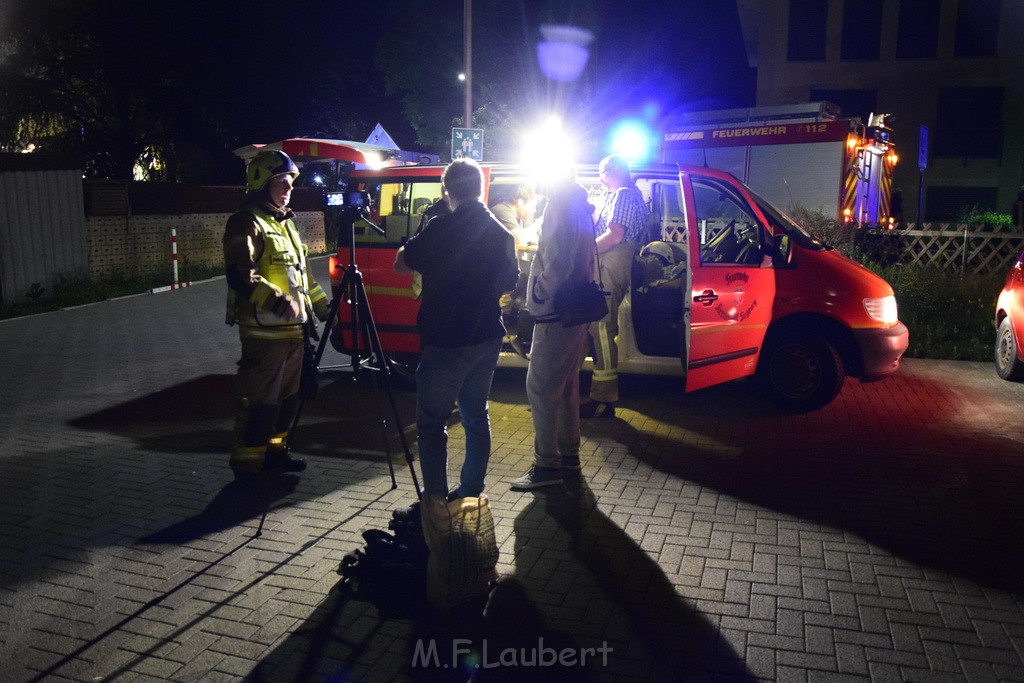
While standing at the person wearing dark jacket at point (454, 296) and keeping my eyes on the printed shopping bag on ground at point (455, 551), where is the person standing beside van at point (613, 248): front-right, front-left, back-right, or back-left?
back-left

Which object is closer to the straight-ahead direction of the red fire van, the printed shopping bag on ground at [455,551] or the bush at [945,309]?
the bush

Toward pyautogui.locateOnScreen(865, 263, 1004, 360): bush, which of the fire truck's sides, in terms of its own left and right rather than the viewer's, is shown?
back

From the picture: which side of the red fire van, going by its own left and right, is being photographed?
right

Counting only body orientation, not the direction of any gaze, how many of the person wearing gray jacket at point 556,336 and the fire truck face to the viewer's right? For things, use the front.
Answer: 0

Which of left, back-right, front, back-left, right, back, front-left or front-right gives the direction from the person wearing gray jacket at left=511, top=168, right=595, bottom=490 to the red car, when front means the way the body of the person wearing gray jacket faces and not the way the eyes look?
back-right

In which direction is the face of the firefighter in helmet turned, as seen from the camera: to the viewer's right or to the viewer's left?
to the viewer's right

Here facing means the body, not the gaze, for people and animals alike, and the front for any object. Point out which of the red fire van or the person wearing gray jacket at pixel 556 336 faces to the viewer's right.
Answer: the red fire van

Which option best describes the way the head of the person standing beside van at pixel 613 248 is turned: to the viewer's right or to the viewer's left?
to the viewer's left

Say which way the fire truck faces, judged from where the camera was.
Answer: facing away from the viewer and to the left of the viewer

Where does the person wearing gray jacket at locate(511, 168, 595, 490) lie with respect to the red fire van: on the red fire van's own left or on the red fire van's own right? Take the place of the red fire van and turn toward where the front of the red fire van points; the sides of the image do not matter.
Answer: on the red fire van's own right

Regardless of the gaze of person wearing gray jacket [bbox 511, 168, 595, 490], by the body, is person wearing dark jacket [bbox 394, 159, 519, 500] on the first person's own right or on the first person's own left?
on the first person's own left
